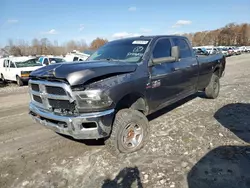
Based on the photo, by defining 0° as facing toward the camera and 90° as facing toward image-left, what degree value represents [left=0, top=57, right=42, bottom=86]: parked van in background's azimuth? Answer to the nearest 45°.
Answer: approximately 315°

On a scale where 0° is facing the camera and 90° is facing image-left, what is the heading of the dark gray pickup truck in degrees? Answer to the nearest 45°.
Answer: approximately 45°

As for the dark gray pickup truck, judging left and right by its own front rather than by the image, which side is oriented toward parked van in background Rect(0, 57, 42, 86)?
right
